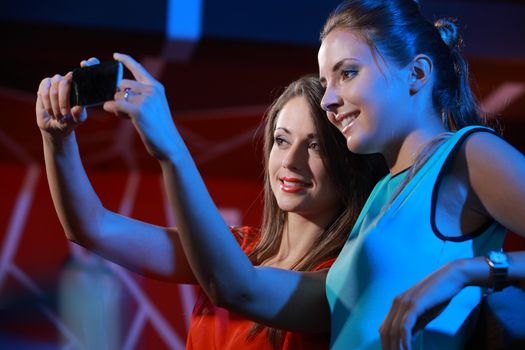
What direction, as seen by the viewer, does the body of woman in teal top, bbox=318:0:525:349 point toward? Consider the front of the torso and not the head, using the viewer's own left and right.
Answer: facing the viewer and to the left of the viewer
